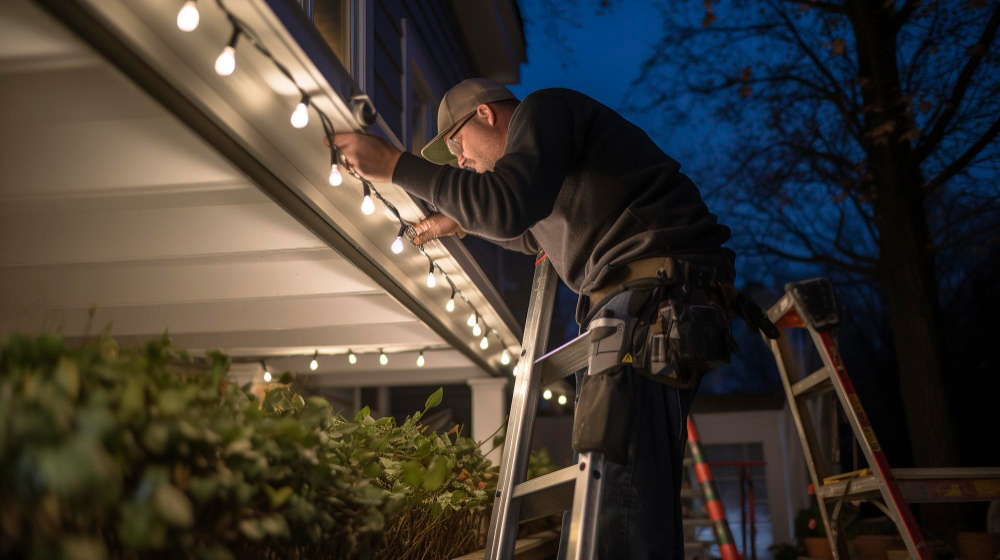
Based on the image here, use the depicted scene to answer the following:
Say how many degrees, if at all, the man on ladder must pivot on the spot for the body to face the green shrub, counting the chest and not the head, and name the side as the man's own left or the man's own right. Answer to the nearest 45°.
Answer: approximately 45° to the man's own left

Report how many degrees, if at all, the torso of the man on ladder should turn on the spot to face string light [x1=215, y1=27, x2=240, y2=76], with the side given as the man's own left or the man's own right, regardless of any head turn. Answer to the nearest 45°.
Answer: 0° — they already face it

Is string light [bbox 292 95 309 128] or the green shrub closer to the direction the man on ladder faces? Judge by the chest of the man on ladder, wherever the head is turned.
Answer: the string light

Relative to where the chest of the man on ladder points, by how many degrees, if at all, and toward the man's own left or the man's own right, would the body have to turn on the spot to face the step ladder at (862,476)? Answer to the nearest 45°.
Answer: approximately 135° to the man's own right

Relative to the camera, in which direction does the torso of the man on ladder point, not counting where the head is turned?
to the viewer's left

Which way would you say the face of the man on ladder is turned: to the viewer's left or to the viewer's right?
to the viewer's left

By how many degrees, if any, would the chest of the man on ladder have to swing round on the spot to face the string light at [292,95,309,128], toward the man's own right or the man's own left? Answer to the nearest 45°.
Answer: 0° — they already face it
